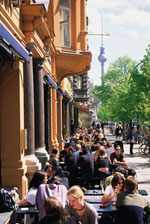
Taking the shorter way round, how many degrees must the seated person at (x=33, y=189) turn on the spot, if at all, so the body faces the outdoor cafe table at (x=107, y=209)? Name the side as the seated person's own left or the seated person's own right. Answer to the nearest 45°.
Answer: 0° — they already face it

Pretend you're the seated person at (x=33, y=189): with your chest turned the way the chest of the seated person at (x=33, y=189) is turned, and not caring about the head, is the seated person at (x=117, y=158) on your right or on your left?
on your left

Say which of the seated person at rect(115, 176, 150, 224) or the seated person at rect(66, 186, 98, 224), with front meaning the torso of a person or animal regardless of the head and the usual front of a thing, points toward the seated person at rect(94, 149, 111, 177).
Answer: the seated person at rect(115, 176, 150, 224)

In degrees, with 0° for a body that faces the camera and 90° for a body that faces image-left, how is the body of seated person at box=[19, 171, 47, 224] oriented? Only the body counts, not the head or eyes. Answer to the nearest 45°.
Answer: approximately 270°

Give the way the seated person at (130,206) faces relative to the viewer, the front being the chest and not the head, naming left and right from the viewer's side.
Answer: facing away from the viewer
